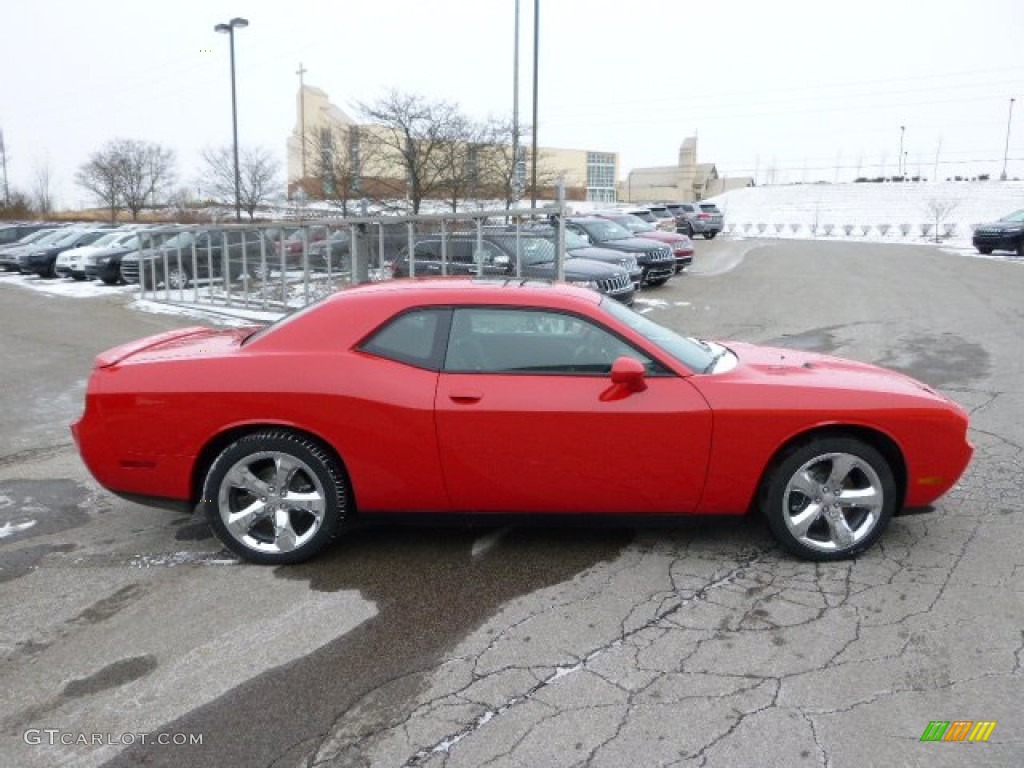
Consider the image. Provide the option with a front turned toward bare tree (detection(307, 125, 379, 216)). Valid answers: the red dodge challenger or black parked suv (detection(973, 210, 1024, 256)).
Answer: the black parked suv

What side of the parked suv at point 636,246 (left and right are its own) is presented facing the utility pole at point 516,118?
back

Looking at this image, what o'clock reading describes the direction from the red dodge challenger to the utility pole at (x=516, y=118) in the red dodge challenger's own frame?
The utility pole is roughly at 9 o'clock from the red dodge challenger.

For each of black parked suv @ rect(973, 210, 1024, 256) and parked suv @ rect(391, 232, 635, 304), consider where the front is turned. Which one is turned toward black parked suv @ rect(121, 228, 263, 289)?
black parked suv @ rect(973, 210, 1024, 256)

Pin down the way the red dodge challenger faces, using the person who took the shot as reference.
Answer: facing to the right of the viewer

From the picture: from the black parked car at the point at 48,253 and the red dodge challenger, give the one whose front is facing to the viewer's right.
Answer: the red dodge challenger

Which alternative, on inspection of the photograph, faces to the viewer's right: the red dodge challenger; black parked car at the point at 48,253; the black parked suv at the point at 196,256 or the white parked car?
the red dodge challenger

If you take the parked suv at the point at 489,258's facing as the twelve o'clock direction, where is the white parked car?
The white parked car is roughly at 6 o'clock from the parked suv.

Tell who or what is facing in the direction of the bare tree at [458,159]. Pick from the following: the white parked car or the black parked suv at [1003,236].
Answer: the black parked suv

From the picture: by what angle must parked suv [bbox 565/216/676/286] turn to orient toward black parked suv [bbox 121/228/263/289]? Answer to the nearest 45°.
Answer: approximately 135° to its right

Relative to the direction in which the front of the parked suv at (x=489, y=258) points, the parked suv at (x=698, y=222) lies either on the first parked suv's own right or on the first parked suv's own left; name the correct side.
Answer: on the first parked suv's own left

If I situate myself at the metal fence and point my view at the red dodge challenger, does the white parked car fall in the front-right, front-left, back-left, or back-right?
back-right

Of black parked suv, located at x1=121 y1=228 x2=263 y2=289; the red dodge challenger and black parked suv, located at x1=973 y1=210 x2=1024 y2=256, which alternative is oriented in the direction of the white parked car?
black parked suv, located at x1=973 y1=210 x2=1024 y2=256
